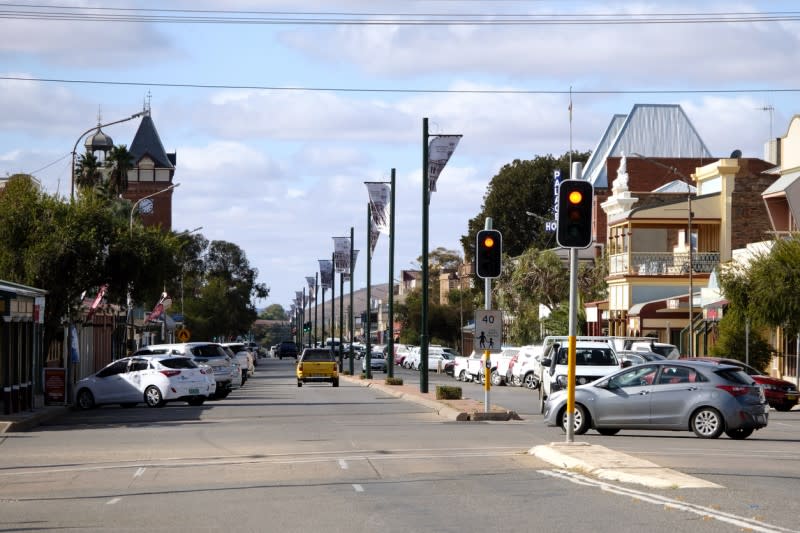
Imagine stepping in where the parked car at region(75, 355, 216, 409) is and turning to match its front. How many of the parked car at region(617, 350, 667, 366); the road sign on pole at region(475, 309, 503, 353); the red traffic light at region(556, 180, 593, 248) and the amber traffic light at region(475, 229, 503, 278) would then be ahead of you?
0

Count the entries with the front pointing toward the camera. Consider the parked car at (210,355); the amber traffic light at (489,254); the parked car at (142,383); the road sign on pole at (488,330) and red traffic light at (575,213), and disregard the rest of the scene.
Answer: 3

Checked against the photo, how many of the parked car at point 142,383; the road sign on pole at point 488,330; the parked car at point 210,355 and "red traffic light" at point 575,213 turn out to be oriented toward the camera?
2

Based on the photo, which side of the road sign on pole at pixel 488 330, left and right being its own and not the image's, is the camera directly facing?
front

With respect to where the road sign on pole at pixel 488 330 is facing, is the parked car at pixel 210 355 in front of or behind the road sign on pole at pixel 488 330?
behind

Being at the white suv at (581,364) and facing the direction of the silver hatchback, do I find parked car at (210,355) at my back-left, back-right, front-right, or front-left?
back-right

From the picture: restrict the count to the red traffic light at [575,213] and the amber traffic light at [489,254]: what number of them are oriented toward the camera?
2

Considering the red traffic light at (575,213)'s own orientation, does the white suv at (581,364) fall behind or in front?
behind

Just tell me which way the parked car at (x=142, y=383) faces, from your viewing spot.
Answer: facing away from the viewer and to the left of the viewer

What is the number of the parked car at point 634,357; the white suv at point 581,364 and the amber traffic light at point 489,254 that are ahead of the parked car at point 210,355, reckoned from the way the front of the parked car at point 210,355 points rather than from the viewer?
0

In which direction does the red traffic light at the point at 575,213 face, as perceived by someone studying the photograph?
facing the viewer

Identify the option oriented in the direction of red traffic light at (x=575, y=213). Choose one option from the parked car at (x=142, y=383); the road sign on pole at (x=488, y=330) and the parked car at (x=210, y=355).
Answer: the road sign on pole

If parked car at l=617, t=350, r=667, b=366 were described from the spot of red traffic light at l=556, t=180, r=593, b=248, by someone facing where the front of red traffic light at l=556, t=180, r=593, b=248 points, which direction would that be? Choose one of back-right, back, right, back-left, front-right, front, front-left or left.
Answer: back

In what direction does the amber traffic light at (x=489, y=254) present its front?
toward the camera

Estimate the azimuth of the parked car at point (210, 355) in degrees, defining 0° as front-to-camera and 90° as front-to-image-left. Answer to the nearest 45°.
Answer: approximately 135°

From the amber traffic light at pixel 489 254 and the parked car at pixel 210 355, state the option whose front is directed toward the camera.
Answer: the amber traffic light
